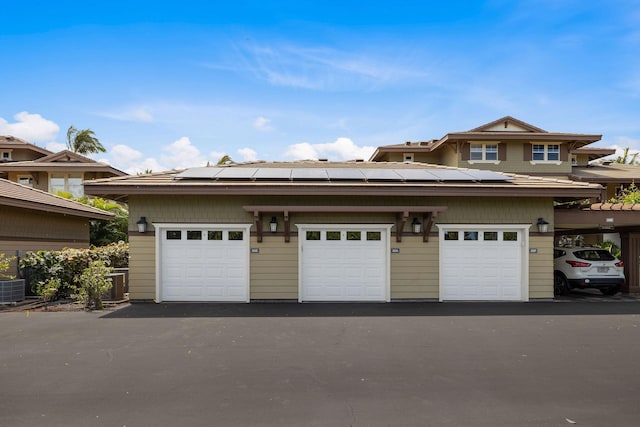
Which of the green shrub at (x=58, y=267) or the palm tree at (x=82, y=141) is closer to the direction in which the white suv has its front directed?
the palm tree

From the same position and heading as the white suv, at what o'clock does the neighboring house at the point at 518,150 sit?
The neighboring house is roughly at 1 o'clock from the white suv.

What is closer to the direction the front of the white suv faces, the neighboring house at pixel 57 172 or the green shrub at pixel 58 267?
the neighboring house

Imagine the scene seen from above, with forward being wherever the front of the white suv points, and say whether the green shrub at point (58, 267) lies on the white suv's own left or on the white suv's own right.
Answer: on the white suv's own left

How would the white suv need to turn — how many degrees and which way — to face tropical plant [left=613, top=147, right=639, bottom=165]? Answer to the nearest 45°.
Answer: approximately 45° to its right

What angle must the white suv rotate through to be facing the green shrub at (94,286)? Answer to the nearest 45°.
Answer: approximately 90° to its left

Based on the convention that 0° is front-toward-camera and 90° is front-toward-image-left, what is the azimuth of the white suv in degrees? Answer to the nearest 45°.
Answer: approximately 135°

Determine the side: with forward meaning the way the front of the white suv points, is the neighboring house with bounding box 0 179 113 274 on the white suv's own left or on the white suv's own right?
on the white suv's own left
